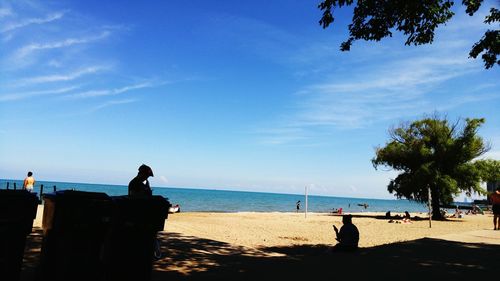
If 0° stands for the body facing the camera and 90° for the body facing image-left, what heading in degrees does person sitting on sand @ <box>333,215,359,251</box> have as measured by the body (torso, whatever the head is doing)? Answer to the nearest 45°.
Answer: approximately 135°

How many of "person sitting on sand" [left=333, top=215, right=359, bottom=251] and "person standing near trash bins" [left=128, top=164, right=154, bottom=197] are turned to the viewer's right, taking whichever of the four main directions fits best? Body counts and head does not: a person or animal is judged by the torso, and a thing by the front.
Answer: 1

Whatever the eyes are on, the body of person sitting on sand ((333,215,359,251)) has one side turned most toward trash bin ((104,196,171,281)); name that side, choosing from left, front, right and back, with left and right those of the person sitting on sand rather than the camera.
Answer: left

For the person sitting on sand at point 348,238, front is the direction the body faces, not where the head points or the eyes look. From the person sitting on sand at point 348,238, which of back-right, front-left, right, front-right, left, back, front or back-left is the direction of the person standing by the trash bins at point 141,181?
left

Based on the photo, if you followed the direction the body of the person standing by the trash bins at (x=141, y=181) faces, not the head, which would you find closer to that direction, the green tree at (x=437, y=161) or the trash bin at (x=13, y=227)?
the green tree

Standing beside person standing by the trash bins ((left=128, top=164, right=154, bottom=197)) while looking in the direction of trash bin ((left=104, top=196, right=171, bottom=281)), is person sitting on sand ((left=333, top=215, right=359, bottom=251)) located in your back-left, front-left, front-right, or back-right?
back-left

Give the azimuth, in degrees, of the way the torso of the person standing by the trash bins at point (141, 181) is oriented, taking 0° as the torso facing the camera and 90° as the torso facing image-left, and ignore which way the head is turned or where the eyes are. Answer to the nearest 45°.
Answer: approximately 270°

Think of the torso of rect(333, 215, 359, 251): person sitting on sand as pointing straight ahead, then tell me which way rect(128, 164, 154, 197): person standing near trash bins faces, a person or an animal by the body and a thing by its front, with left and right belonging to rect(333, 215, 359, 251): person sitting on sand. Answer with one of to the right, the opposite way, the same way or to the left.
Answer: to the right

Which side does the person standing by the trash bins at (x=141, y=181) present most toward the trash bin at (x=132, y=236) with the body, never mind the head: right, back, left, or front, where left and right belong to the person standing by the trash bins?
right

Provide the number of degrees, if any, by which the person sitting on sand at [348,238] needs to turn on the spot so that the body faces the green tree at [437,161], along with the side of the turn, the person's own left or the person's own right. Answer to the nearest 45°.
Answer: approximately 45° to the person's own right

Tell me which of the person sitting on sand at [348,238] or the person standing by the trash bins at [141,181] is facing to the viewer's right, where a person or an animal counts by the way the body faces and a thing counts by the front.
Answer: the person standing by the trash bins at [141,181]

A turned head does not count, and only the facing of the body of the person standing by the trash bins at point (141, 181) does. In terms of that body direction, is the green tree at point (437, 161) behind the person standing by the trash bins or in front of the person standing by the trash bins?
in front
